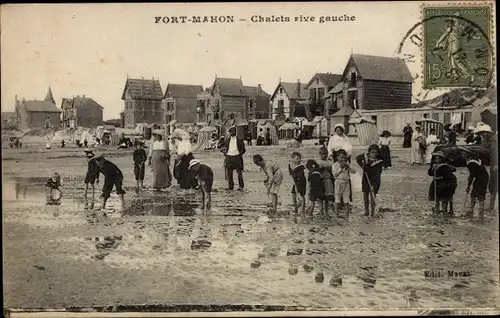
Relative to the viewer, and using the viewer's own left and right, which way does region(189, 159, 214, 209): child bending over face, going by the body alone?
facing to the left of the viewer

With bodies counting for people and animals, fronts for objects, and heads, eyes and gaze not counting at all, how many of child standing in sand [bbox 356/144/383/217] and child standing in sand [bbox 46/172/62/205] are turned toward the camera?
2

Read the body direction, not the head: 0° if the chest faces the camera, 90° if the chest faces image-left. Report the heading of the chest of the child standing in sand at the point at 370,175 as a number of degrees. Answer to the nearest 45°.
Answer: approximately 0°

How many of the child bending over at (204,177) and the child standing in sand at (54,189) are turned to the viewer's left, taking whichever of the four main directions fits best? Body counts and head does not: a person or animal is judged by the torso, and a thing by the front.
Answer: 1

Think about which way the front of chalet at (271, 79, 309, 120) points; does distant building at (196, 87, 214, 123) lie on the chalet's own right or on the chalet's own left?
on the chalet's own right
